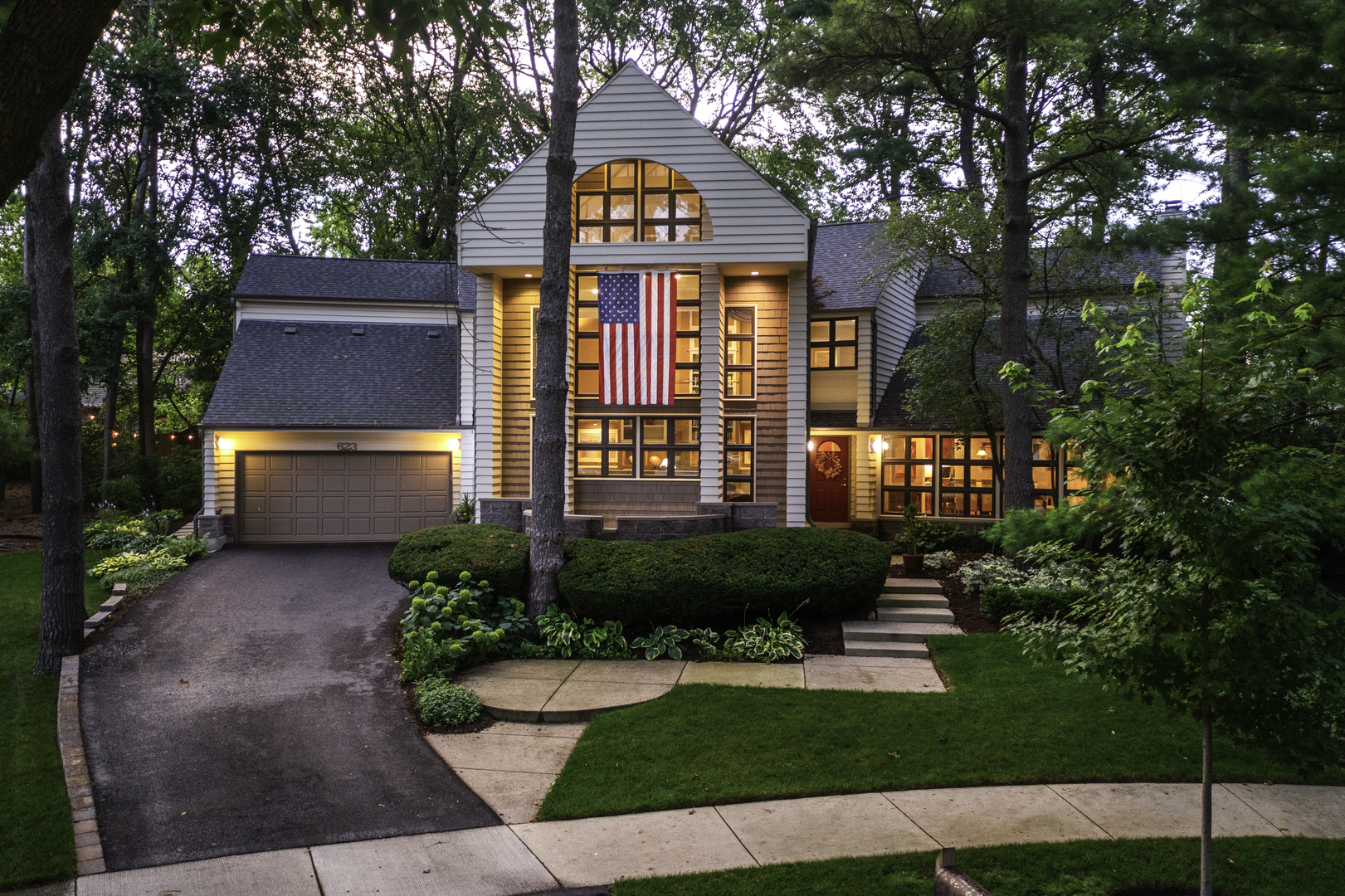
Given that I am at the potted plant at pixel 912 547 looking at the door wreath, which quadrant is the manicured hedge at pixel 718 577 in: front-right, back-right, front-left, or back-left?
back-left

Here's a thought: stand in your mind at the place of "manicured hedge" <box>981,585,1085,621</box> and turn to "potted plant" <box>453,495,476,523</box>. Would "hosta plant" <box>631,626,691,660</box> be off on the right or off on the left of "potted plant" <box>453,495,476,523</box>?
left

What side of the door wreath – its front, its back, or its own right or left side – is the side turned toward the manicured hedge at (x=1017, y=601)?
front

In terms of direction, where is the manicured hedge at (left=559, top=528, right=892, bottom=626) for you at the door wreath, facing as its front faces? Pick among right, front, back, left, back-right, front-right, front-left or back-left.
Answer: front

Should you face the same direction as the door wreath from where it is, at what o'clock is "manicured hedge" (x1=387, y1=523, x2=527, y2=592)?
The manicured hedge is roughly at 1 o'clock from the door wreath.

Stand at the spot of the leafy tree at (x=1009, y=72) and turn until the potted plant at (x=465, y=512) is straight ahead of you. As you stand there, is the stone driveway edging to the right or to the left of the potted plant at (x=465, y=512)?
left

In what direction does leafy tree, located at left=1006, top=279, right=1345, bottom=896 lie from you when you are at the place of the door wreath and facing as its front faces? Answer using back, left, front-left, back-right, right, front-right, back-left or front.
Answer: front

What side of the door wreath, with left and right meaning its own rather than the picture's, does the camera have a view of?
front

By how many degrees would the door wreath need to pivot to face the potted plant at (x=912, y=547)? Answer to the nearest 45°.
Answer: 0° — it already faces it

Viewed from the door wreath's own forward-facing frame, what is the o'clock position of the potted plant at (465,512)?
The potted plant is roughly at 2 o'clock from the door wreath.

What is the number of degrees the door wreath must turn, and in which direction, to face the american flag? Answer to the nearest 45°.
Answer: approximately 45° to its right
